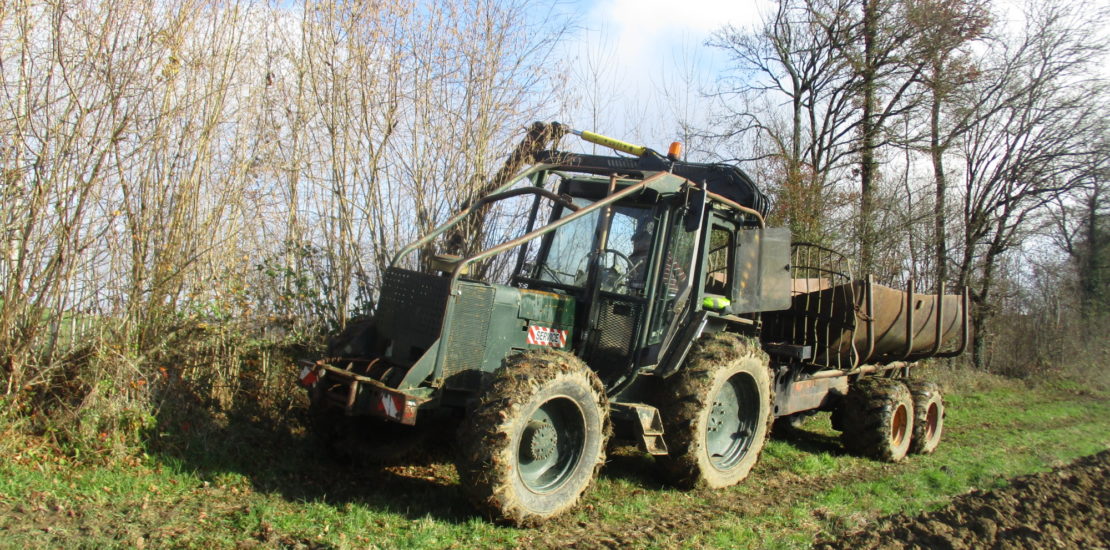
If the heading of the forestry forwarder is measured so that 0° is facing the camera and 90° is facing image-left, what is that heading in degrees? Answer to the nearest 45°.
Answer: approximately 45°
